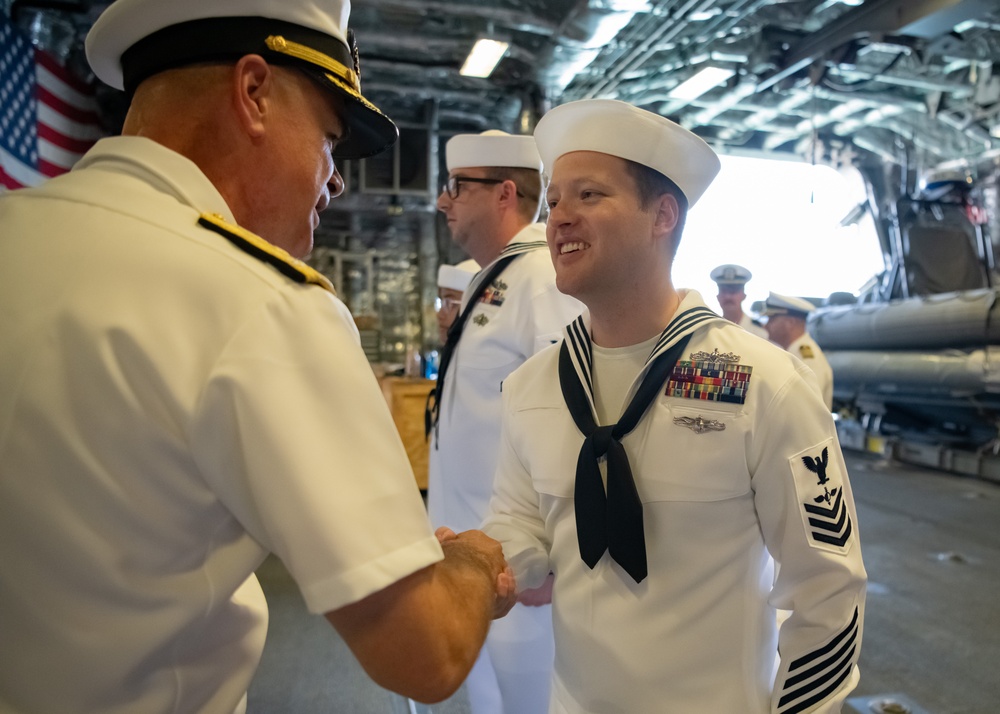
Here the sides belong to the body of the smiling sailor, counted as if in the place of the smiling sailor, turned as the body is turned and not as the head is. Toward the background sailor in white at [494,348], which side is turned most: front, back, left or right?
right

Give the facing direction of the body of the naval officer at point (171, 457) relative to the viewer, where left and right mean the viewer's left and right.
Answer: facing away from the viewer and to the right of the viewer

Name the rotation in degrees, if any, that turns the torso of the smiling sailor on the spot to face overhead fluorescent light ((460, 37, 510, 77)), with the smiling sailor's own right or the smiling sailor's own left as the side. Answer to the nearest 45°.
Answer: approximately 135° to the smiling sailor's own right

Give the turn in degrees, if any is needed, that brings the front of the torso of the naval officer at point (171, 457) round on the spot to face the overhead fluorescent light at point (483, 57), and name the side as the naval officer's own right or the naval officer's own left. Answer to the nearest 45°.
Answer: approximately 45° to the naval officer's own left

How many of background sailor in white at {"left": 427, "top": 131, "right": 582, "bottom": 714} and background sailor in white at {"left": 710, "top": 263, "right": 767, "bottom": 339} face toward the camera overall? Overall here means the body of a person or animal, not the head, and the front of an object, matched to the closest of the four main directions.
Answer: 1

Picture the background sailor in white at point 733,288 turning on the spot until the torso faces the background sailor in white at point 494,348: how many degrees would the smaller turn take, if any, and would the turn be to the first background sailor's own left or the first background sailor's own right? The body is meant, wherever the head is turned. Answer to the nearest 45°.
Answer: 0° — they already face them

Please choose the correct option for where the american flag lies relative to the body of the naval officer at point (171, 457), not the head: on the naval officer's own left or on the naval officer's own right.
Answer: on the naval officer's own left
